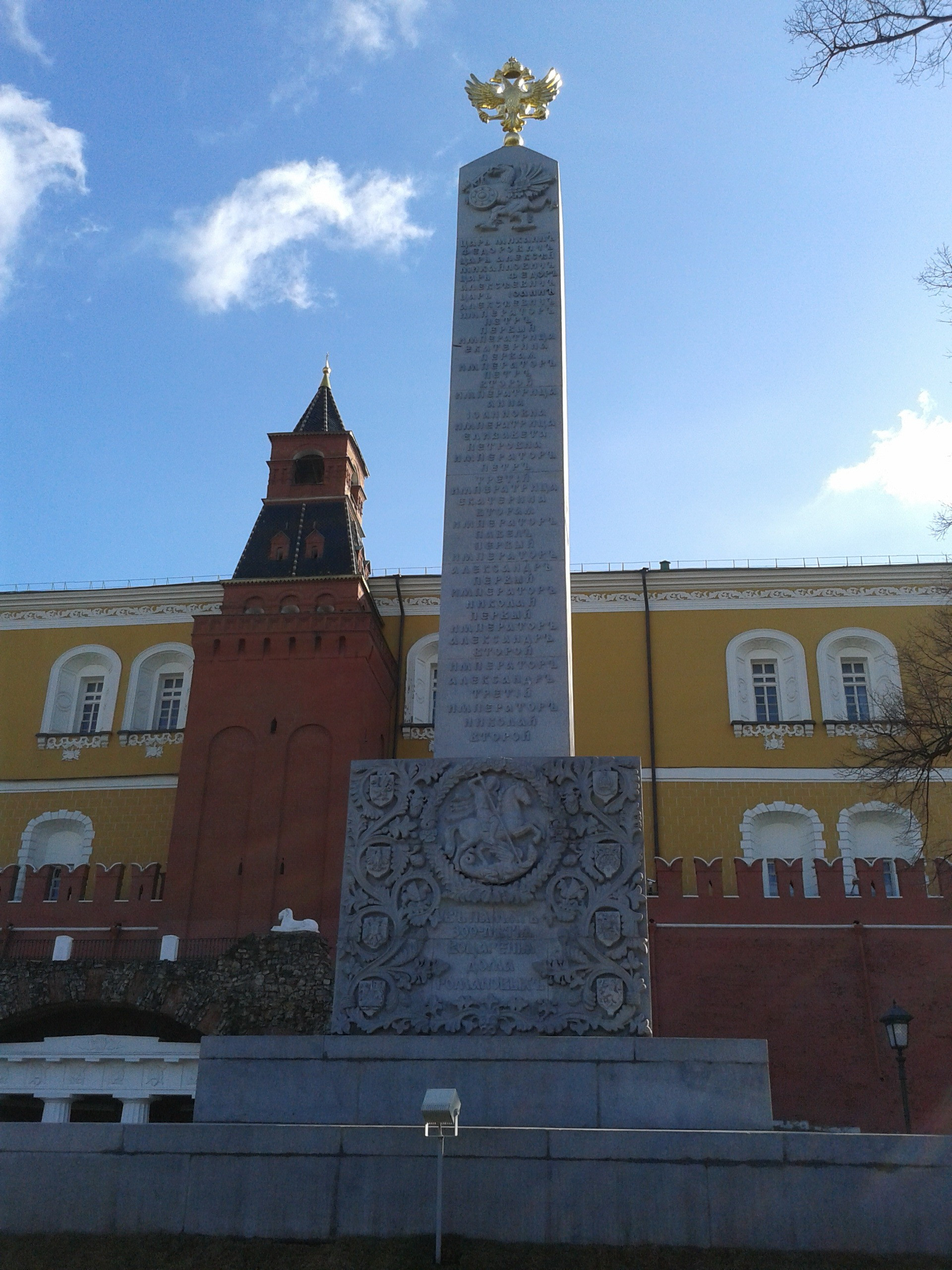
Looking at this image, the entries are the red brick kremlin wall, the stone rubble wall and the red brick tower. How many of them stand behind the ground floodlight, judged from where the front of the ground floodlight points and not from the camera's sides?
0

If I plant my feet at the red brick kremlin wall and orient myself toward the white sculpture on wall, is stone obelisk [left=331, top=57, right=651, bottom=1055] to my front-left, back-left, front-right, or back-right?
front-left

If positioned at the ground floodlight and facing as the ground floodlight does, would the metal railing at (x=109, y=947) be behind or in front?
in front

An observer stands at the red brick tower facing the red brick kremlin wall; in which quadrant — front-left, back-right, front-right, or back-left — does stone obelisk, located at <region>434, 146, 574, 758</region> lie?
front-right

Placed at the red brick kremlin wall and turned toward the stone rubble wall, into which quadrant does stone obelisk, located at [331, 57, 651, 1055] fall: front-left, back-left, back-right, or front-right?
front-left

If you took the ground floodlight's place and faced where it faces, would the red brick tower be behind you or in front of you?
in front

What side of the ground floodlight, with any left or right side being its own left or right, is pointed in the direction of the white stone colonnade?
front

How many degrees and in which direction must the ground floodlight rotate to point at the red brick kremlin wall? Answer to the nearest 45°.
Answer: approximately 45° to its right

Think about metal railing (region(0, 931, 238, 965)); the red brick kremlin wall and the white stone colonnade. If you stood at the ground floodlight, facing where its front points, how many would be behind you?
0

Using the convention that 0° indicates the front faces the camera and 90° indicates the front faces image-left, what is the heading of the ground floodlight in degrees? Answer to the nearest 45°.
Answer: approximately 180°

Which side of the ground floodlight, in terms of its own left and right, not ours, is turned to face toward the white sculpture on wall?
front
